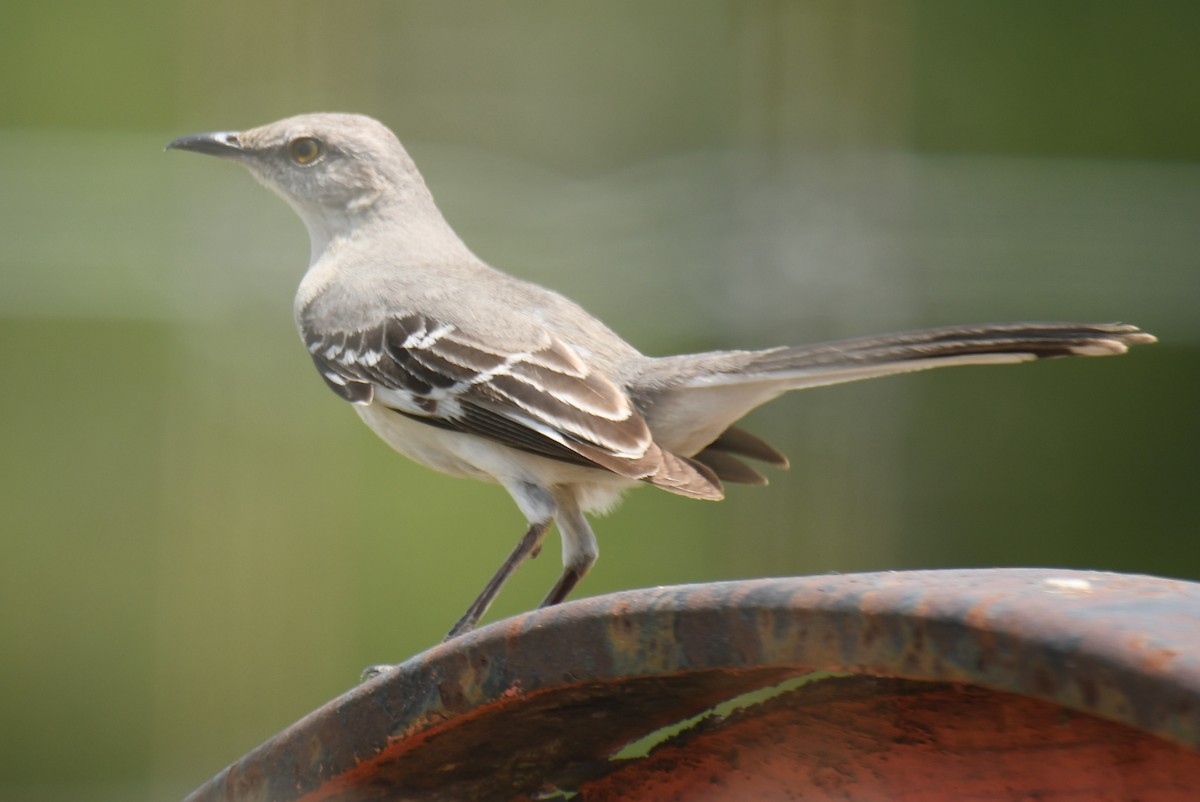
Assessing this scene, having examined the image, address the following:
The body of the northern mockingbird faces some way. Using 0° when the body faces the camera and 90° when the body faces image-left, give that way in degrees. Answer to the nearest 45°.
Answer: approximately 90°
